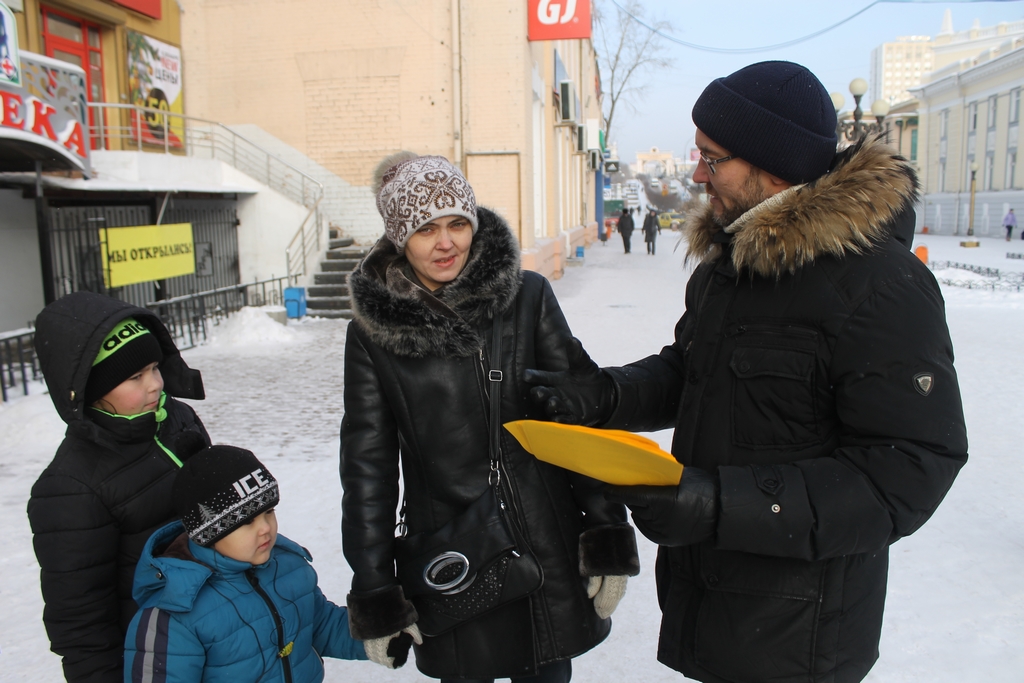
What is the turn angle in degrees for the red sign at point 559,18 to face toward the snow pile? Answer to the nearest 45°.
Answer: approximately 45° to its right

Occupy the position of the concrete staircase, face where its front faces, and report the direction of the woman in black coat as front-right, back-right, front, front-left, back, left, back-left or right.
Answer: front

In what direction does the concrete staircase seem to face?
toward the camera

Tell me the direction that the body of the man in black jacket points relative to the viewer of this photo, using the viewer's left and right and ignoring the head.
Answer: facing the viewer and to the left of the viewer

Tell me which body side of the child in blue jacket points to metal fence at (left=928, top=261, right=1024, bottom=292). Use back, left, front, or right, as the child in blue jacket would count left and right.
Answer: left

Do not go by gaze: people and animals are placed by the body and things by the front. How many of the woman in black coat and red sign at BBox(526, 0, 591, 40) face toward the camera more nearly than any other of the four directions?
2

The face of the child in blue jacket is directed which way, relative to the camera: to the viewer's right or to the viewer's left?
to the viewer's right

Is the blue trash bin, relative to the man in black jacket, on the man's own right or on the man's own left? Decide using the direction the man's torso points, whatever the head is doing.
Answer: on the man's own right

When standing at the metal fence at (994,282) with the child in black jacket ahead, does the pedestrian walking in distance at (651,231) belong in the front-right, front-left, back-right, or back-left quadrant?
back-right

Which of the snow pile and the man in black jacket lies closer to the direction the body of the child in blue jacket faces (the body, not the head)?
the man in black jacket

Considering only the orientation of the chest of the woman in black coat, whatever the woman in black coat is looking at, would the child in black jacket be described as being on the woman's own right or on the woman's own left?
on the woman's own right

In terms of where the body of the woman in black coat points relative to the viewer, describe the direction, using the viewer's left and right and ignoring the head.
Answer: facing the viewer

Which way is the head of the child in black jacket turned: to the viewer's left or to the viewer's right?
to the viewer's right

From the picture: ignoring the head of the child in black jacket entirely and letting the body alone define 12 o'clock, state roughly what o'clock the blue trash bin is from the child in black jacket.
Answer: The blue trash bin is roughly at 8 o'clock from the child in black jacket.

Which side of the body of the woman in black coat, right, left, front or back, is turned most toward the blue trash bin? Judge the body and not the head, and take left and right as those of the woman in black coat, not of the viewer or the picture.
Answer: back
